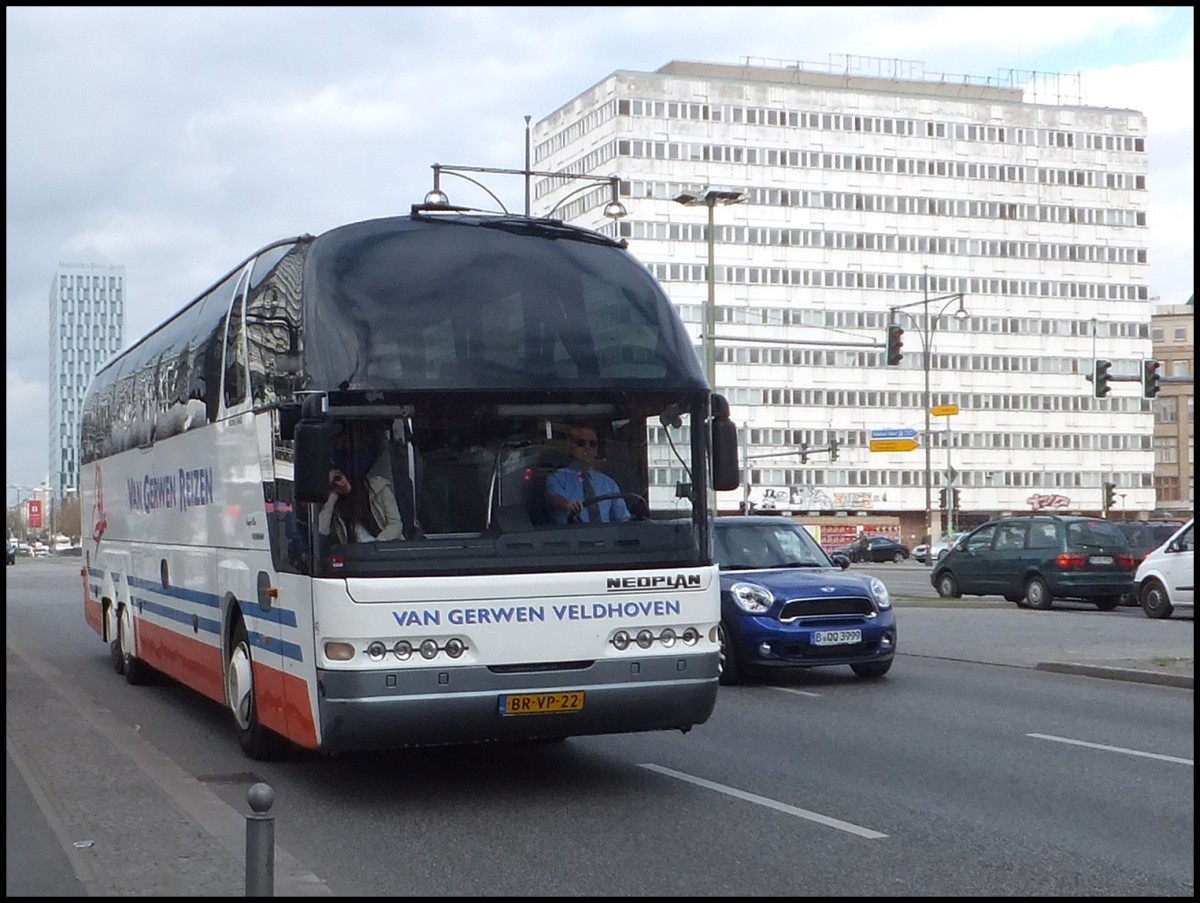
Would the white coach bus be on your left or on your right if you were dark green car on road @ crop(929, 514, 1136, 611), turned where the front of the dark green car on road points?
on your left

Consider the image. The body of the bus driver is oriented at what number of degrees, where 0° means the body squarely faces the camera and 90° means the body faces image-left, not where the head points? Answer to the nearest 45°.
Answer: approximately 0°

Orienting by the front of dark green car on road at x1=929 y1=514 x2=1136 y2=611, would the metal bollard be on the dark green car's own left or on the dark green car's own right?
on the dark green car's own left

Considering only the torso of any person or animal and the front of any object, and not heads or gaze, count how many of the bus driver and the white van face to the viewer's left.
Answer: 1

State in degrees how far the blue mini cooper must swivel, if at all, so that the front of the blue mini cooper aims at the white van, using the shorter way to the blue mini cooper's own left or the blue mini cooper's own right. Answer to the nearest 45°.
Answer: approximately 90° to the blue mini cooper's own left

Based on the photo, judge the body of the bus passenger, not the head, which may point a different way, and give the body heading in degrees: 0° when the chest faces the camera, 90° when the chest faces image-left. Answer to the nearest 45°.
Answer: approximately 0°

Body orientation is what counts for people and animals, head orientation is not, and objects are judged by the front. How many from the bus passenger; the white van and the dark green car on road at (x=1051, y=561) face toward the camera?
1

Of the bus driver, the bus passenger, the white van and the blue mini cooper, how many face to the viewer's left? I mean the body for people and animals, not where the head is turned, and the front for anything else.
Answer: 1

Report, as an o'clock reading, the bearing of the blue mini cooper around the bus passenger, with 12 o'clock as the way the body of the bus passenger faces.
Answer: The blue mini cooper is roughly at 7 o'clock from the bus passenger.

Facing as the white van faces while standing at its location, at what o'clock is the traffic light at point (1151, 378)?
The traffic light is roughly at 3 o'clock from the white van.

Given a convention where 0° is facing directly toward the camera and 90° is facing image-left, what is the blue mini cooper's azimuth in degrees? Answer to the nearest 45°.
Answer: approximately 315°

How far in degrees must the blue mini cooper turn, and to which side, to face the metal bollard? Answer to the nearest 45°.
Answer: approximately 45° to its right
